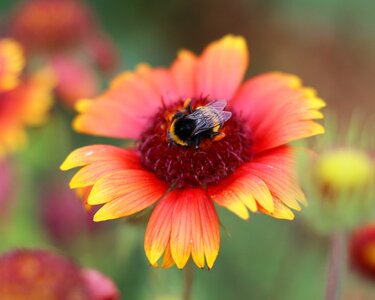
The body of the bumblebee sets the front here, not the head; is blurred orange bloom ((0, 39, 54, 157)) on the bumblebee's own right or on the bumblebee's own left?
on the bumblebee's own right

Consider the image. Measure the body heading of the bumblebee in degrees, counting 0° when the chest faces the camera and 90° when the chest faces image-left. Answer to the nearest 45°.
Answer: approximately 45°

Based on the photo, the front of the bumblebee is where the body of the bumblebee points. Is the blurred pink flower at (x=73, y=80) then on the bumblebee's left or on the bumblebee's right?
on the bumblebee's right
